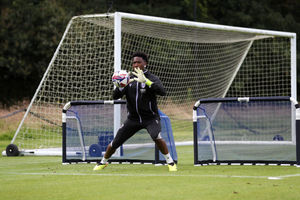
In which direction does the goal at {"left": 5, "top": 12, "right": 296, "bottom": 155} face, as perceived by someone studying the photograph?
facing the viewer and to the right of the viewer

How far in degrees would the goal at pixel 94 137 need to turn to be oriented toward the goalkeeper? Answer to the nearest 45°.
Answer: approximately 45° to its left

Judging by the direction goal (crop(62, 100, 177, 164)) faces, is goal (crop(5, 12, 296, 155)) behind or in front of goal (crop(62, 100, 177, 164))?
behind

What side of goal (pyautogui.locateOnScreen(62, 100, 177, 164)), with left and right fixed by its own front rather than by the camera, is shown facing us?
front

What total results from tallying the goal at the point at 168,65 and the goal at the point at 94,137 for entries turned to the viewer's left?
0

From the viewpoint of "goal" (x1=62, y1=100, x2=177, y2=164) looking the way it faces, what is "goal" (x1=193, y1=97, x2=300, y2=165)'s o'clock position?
"goal" (x1=193, y1=97, x2=300, y2=165) is roughly at 9 o'clock from "goal" (x1=62, y1=100, x2=177, y2=164).

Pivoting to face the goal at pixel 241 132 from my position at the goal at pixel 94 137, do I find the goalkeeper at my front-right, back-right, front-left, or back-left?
front-right

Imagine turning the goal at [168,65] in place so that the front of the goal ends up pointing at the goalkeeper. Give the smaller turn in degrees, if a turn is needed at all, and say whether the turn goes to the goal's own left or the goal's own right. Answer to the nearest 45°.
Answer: approximately 45° to the goal's own right

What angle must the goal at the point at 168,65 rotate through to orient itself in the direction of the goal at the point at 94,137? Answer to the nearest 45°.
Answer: approximately 45° to its right
